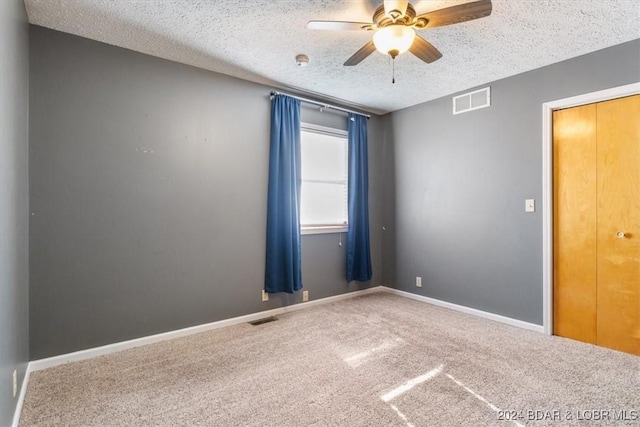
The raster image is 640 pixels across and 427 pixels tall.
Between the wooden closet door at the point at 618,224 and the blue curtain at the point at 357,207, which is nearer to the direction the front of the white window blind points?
the wooden closet door

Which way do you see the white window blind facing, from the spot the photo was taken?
facing the viewer and to the right of the viewer

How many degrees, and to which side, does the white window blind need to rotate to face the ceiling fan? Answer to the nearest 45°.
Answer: approximately 45° to its right

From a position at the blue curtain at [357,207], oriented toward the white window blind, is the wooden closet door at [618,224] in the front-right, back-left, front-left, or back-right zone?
back-left

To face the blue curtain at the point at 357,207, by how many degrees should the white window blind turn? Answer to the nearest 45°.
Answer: approximately 45° to its left

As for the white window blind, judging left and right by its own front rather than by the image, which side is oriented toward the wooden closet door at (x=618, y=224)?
front

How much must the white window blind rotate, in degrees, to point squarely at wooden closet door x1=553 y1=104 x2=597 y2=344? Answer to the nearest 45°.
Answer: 0° — it already faces it

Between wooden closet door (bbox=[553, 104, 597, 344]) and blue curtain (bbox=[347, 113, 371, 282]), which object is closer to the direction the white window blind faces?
the wooden closet door

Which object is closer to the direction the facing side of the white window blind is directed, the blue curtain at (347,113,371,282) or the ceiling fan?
the ceiling fan

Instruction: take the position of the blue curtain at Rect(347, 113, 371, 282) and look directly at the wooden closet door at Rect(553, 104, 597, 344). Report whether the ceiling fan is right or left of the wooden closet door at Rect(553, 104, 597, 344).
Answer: right
